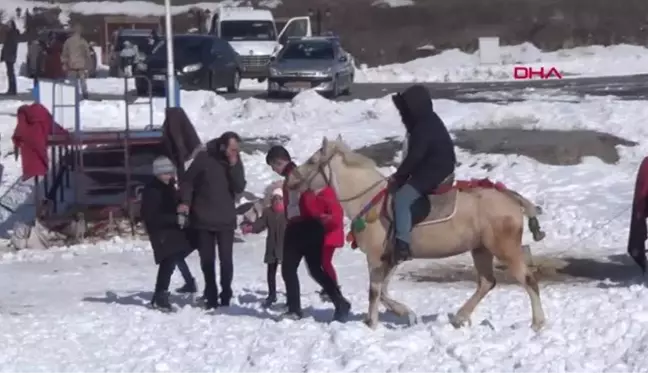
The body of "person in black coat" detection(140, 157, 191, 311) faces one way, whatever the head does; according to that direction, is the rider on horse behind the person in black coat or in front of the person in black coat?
in front

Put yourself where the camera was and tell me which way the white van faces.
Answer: facing the viewer

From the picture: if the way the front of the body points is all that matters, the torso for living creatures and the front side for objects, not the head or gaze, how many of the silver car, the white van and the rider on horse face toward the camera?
2

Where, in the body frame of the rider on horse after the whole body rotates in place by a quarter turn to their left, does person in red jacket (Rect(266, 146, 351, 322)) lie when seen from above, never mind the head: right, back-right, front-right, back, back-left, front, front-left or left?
back-right

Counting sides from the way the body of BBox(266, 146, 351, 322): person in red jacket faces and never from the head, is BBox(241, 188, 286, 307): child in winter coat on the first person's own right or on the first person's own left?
on the first person's own right

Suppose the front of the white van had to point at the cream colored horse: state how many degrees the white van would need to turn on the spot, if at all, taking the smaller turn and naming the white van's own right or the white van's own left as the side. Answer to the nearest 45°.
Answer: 0° — it already faces it

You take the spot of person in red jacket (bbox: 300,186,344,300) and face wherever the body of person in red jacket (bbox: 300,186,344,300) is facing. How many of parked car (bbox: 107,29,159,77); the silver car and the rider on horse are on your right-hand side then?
2

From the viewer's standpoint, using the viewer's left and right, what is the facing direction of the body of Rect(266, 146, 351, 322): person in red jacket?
facing the viewer and to the left of the viewer

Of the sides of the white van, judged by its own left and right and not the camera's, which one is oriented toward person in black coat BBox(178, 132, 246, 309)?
front

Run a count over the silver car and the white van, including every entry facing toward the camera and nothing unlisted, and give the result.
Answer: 2

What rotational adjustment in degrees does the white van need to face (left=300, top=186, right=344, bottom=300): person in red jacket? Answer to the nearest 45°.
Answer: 0° — it already faces them

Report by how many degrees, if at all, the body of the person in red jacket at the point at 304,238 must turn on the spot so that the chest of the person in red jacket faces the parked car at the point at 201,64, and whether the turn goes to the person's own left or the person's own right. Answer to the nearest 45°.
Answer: approximately 135° to the person's own right

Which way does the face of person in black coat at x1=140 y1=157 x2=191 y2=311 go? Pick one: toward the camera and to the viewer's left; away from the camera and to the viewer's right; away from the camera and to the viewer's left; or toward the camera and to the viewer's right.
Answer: toward the camera and to the viewer's right

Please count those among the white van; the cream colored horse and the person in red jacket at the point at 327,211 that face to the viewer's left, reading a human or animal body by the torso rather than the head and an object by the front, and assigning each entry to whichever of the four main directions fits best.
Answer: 2

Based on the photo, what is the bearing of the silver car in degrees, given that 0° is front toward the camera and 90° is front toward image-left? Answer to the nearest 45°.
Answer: approximately 0°

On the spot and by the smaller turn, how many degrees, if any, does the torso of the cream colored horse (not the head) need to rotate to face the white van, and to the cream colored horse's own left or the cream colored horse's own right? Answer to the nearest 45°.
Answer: approximately 90° to the cream colored horse's own right

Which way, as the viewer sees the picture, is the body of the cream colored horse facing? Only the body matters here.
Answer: to the viewer's left

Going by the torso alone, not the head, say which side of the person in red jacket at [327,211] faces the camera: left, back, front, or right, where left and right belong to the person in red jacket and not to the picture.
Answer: left
